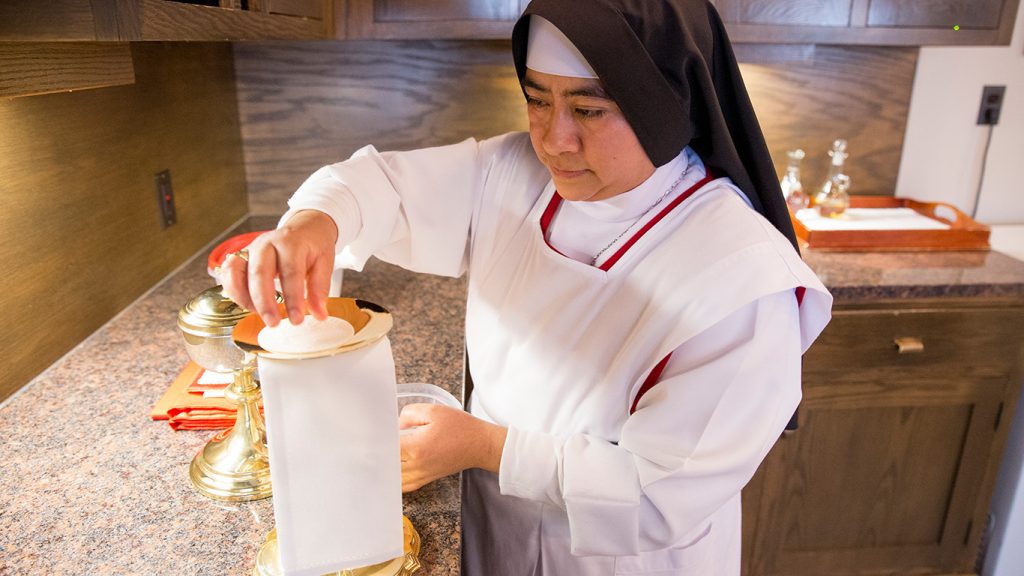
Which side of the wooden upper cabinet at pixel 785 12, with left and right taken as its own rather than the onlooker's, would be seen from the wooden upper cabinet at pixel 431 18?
right

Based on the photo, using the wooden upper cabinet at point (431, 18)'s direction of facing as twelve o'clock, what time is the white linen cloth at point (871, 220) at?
The white linen cloth is roughly at 9 o'clock from the wooden upper cabinet.

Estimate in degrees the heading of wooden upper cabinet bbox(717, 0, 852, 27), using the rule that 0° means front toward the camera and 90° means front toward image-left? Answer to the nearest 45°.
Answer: approximately 0°

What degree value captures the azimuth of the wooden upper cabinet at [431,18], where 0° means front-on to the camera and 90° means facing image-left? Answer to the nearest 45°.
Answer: approximately 0°

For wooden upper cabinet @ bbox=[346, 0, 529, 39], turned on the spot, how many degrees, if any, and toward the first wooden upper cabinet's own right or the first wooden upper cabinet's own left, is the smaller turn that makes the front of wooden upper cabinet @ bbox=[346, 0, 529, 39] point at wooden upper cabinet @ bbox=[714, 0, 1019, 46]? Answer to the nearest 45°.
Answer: approximately 90° to the first wooden upper cabinet's own left

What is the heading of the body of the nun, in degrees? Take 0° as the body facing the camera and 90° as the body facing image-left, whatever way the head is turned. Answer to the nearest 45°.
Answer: approximately 45°

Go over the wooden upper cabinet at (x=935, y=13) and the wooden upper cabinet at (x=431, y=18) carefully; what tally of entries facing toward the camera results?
2
